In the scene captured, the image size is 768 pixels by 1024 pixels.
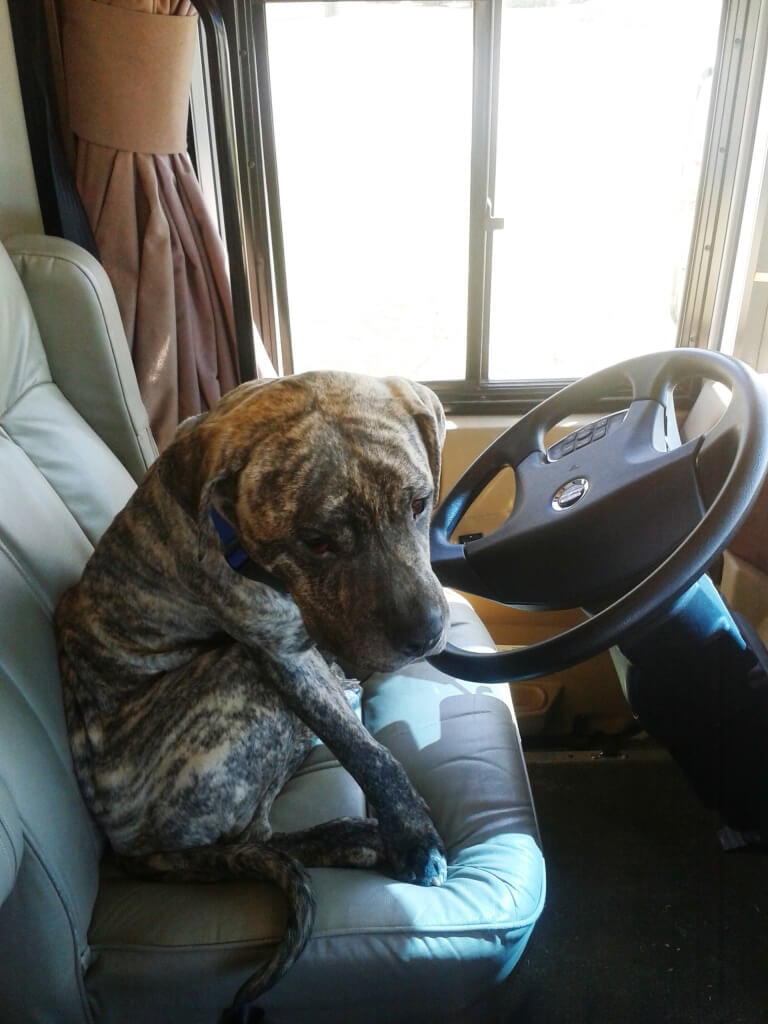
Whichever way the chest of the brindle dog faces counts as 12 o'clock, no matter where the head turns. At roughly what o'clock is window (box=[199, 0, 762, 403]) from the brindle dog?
The window is roughly at 10 o'clock from the brindle dog.

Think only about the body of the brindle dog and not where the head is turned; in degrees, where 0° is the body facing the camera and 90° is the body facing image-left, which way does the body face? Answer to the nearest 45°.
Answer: approximately 270°

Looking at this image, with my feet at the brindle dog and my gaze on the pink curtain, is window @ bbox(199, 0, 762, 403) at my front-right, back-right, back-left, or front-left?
front-right

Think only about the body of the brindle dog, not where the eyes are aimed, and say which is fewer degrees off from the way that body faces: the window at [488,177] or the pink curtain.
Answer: the window

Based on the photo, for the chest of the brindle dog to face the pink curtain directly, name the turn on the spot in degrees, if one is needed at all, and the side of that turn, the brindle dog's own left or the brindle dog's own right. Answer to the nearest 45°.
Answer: approximately 90° to the brindle dog's own left
